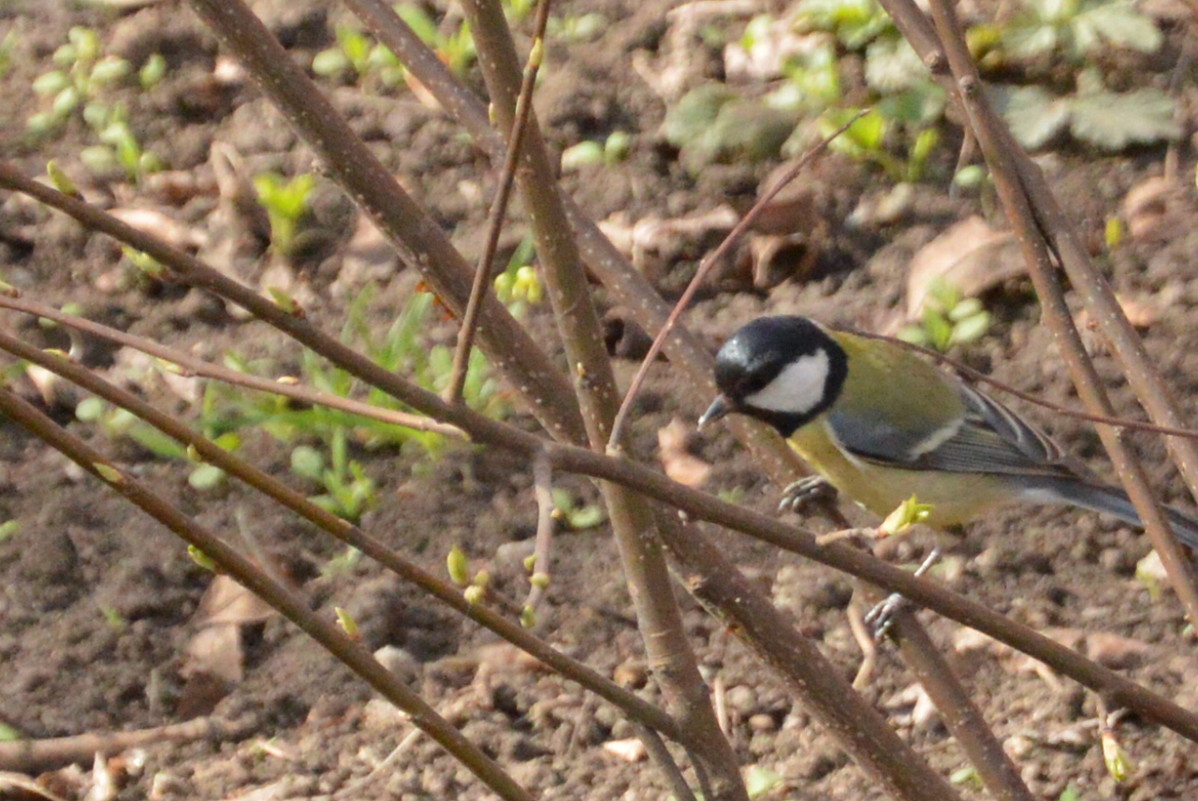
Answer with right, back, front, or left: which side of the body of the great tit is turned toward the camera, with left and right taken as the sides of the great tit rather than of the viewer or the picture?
left

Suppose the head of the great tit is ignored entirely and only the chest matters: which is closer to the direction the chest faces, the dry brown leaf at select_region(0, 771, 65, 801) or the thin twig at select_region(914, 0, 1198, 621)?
the dry brown leaf

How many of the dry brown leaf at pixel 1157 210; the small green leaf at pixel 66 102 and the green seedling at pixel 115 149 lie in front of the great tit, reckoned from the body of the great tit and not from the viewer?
2

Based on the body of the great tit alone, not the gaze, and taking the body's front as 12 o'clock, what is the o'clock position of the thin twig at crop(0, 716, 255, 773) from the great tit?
The thin twig is roughly at 11 o'clock from the great tit.

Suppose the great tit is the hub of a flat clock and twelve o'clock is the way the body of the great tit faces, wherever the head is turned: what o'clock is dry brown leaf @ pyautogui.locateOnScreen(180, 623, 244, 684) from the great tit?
The dry brown leaf is roughly at 11 o'clock from the great tit.
